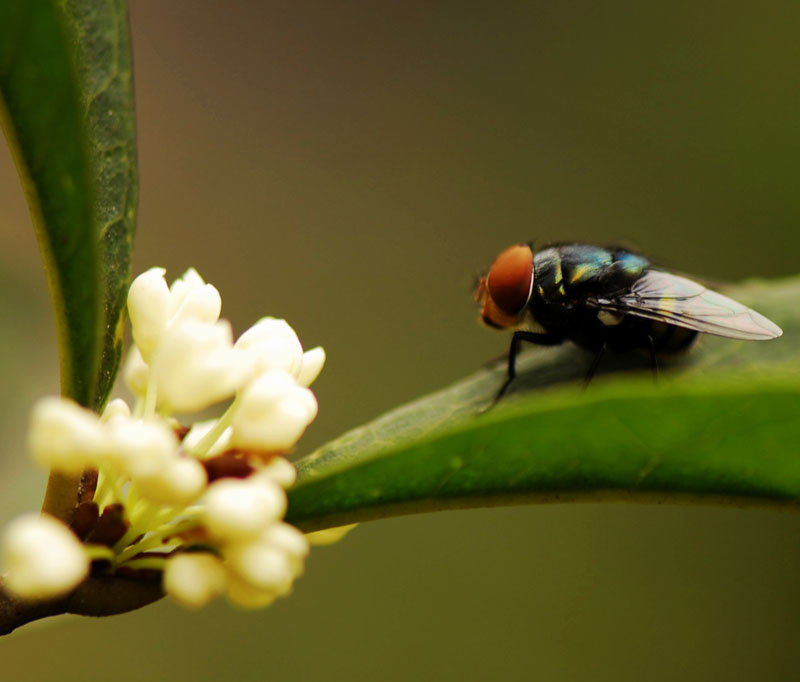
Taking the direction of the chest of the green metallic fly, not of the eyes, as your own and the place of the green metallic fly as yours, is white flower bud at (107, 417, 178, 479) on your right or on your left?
on your left

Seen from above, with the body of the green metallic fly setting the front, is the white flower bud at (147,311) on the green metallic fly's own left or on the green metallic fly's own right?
on the green metallic fly's own left

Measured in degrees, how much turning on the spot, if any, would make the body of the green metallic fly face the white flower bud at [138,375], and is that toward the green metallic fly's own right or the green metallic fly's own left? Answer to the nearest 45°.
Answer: approximately 45° to the green metallic fly's own left

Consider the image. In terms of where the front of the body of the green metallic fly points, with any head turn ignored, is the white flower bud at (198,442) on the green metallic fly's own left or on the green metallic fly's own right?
on the green metallic fly's own left

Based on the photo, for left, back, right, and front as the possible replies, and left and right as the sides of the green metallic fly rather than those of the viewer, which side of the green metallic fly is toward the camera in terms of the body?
left
